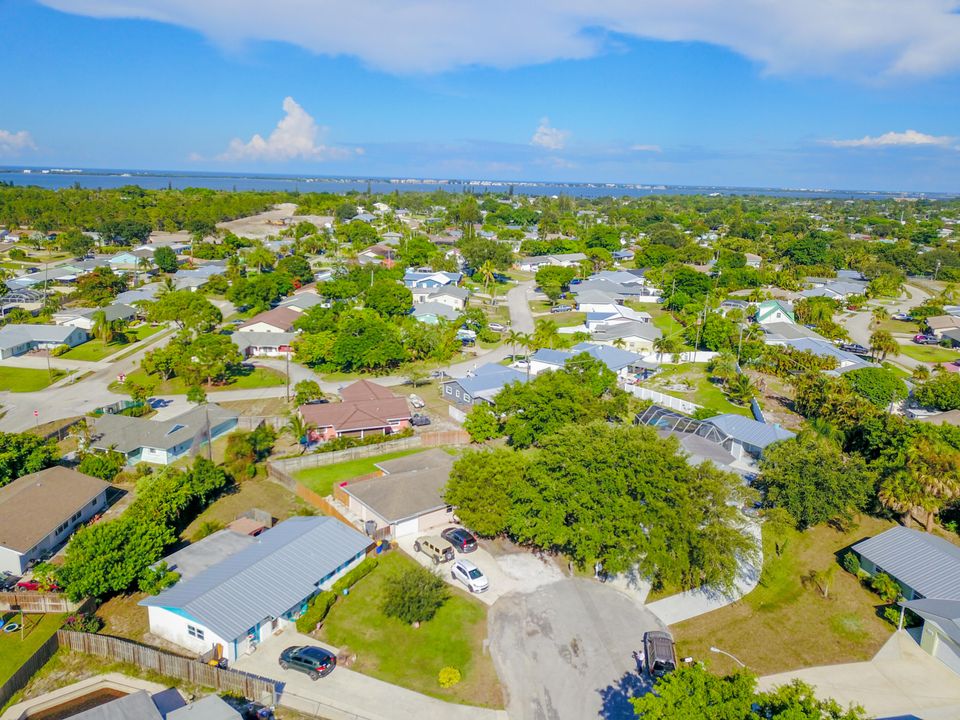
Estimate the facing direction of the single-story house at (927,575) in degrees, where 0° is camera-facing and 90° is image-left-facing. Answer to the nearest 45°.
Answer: approximately 45°

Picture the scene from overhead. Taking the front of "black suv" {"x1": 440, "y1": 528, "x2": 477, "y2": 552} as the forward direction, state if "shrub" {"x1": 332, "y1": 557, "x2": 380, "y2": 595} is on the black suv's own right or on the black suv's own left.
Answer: on the black suv's own left

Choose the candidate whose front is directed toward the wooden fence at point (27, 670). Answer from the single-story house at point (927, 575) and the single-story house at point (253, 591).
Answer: the single-story house at point (927, 575)

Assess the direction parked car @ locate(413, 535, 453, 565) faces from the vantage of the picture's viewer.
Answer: facing away from the viewer and to the left of the viewer

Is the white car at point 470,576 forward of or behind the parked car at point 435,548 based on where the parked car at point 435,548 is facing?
behind

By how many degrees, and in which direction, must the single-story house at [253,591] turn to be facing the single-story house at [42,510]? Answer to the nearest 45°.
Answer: approximately 180°

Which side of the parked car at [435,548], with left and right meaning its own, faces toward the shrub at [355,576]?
left

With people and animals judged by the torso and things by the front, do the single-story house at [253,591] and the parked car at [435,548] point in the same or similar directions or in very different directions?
very different directions

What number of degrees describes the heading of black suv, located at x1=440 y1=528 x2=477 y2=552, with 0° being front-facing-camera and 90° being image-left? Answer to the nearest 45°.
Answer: approximately 135°

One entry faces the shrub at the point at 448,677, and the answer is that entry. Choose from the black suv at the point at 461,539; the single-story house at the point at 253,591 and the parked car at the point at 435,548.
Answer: the single-story house
